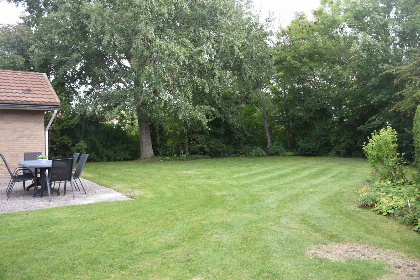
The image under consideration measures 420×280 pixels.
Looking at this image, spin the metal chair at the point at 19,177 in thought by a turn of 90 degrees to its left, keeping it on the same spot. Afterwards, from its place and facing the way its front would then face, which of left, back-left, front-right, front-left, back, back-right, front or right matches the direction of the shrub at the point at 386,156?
back-right

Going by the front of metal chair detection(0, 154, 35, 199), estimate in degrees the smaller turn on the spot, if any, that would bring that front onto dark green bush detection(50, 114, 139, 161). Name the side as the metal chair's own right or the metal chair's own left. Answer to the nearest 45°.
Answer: approximately 90° to the metal chair's own left

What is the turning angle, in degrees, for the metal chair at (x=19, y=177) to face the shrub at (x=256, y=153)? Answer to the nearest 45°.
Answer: approximately 45° to its left

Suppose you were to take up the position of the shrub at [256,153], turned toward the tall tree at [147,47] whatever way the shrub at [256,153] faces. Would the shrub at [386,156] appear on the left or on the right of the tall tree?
left

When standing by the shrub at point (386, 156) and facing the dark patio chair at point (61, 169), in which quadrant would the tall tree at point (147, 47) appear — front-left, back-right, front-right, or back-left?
front-right

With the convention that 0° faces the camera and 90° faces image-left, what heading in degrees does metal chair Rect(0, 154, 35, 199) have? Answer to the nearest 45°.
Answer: approximately 270°

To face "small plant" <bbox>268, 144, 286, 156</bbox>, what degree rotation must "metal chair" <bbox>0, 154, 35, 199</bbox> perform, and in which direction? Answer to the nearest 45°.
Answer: approximately 45° to its left

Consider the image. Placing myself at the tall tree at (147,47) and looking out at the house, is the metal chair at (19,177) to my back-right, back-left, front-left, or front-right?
front-left

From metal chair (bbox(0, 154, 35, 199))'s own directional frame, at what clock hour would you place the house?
The house is roughly at 9 o'clock from the metal chair.

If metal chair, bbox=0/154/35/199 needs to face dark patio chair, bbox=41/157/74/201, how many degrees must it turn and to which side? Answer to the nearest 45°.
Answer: approximately 45° to its right
